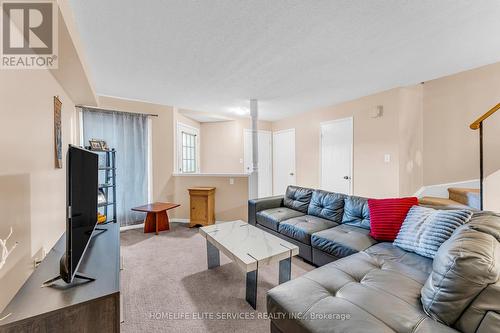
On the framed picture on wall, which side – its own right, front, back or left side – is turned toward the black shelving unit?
left

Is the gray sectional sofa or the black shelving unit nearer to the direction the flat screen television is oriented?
the gray sectional sofa

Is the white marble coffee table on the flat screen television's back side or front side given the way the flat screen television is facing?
on the front side

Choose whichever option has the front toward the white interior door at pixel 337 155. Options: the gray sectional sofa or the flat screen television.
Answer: the flat screen television

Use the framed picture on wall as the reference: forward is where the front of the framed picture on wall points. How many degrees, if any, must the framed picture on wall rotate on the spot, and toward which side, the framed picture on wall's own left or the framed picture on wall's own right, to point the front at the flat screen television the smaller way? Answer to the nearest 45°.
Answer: approximately 90° to the framed picture on wall's own right

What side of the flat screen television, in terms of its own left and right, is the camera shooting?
right

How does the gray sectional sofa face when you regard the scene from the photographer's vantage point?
facing the viewer and to the left of the viewer

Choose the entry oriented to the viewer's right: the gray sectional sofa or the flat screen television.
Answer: the flat screen television

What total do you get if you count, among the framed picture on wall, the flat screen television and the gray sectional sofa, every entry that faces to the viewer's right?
2

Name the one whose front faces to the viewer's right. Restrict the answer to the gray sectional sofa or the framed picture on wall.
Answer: the framed picture on wall

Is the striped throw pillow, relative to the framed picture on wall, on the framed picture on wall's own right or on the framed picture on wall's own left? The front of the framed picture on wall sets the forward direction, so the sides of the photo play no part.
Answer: on the framed picture on wall's own right

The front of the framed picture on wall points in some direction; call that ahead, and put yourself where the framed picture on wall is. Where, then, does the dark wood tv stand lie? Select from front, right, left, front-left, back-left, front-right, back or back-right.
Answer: right

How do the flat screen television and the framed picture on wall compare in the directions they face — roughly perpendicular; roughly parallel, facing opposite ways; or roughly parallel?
roughly parallel

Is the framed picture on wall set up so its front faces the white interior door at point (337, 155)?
yes

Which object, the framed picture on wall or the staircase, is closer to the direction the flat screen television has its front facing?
the staircase

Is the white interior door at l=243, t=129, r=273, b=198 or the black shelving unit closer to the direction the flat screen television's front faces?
the white interior door

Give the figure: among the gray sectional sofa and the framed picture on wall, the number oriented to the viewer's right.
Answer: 1

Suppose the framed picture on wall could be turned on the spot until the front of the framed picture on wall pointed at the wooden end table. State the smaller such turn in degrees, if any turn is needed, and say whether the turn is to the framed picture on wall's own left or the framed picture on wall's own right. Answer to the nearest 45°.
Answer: approximately 45° to the framed picture on wall's own left

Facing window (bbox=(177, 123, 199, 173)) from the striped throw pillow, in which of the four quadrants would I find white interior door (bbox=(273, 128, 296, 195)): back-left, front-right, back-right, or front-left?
front-right

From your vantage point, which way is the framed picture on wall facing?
to the viewer's right
